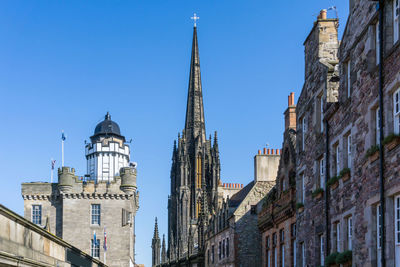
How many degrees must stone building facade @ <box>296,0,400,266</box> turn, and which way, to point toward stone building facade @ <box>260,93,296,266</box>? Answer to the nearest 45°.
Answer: approximately 135° to its right

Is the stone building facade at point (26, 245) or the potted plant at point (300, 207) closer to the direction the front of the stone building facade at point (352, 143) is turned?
the stone building facade

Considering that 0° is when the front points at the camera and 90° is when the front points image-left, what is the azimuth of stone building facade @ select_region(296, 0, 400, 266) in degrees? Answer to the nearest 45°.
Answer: approximately 45°

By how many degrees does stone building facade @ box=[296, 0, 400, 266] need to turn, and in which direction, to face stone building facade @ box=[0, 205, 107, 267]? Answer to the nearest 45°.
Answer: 0° — it already faces it
